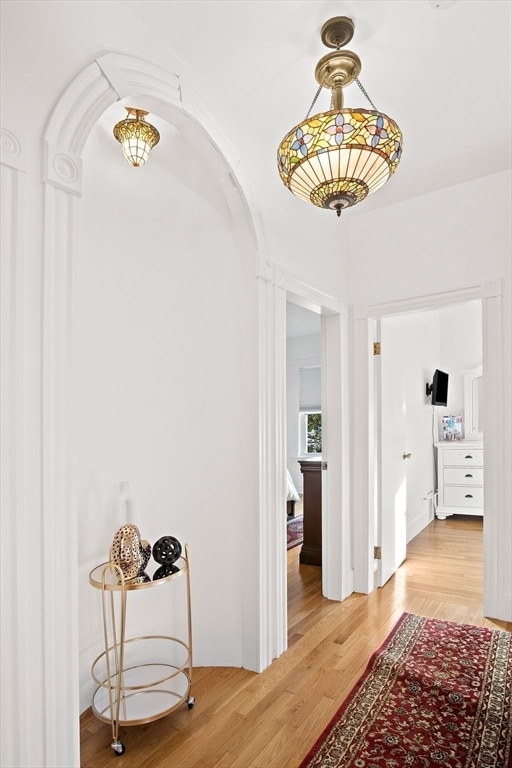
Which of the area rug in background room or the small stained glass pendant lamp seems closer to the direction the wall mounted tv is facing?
the small stained glass pendant lamp

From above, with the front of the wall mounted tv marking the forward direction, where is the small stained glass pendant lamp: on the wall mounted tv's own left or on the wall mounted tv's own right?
on the wall mounted tv's own right

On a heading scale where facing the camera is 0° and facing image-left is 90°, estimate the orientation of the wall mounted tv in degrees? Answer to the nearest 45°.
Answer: approximately 315°

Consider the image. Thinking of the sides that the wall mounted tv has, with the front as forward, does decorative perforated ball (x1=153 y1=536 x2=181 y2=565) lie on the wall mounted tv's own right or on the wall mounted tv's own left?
on the wall mounted tv's own right

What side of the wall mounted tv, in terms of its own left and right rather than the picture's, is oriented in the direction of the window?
back

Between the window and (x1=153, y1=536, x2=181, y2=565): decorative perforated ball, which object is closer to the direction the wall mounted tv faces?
the decorative perforated ball
